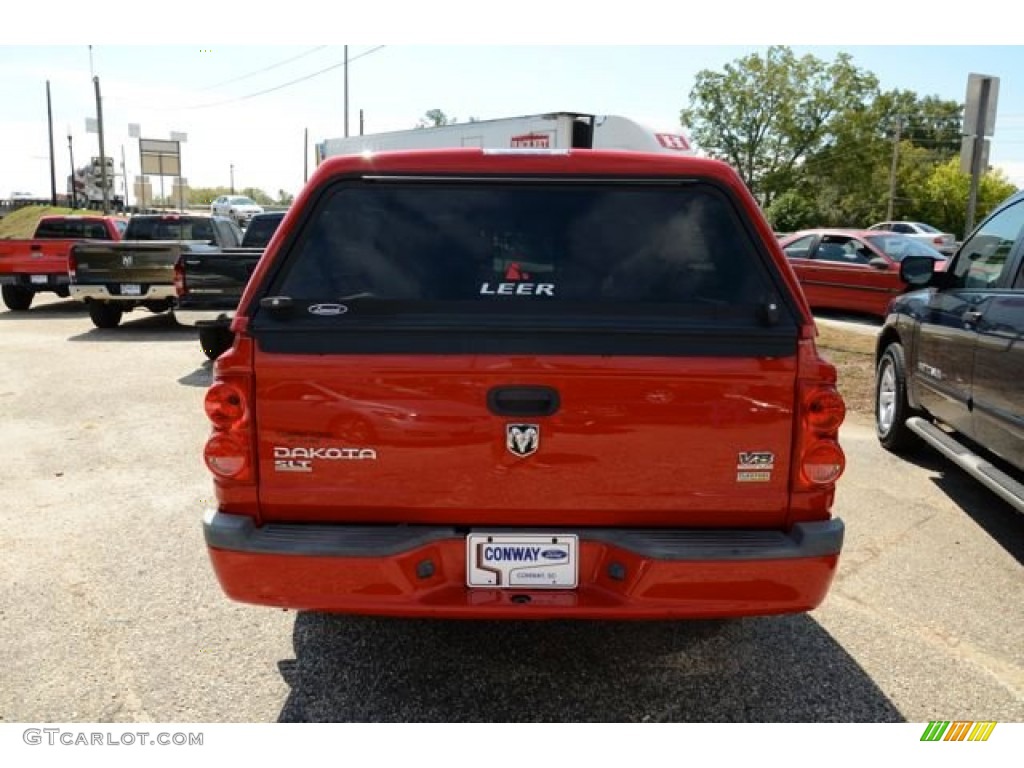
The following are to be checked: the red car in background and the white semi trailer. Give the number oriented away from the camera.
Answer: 0

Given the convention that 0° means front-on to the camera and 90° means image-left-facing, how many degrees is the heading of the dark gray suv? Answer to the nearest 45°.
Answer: approximately 135°

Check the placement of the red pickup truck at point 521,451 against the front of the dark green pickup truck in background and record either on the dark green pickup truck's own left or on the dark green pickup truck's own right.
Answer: on the dark green pickup truck's own right

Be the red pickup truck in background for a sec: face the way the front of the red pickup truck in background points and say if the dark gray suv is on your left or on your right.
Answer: on your right

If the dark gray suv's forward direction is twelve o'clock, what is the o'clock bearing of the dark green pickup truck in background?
The dark green pickup truck in background is roughly at 11 o'clock from the dark gray suv.

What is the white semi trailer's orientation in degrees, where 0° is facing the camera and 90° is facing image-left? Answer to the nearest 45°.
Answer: approximately 315°

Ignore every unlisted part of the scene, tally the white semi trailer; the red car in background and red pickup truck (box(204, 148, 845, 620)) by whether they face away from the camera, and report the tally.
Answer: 1

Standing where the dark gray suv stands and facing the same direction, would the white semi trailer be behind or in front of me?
in front

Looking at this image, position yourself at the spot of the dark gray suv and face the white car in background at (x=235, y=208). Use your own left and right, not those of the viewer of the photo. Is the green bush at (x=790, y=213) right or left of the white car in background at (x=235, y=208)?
right

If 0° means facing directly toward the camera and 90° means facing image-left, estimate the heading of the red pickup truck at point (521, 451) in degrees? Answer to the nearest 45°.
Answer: approximately 180°

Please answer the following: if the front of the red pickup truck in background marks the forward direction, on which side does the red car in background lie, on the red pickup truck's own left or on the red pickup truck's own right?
on the red pickup truck's own right

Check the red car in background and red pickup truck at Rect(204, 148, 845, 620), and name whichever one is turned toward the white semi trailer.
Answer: the red pickup truck

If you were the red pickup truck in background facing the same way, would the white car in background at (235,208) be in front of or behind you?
in front

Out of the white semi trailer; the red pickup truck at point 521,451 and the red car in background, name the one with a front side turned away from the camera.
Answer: the red pickup truck

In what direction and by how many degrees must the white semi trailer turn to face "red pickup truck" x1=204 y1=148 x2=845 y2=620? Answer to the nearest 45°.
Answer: approximately 45° to its right

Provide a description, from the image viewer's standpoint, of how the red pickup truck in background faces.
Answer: facing away from the viewer and to the right of the viewer

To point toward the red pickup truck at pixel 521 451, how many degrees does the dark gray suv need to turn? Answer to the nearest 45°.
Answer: approximately 135° to its left
